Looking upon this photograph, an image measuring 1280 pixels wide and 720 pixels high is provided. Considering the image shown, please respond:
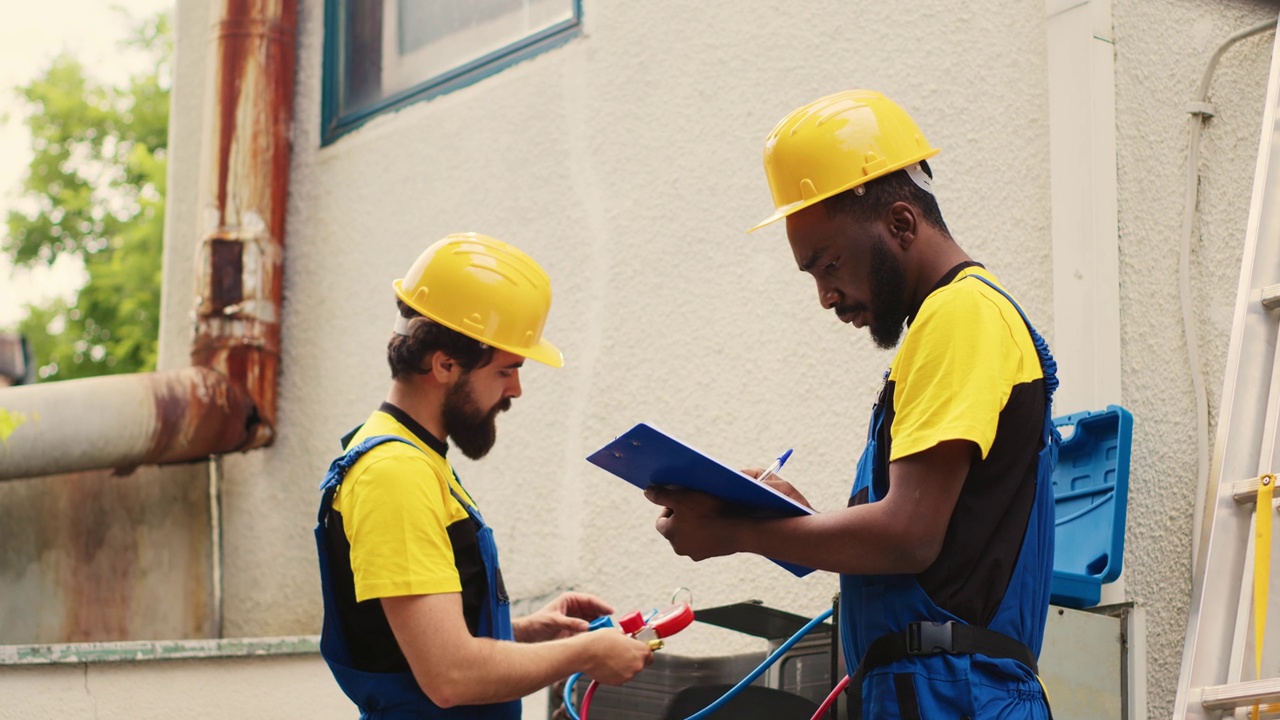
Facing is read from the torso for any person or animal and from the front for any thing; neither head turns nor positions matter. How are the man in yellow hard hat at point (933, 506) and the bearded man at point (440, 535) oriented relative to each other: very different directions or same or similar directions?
very different directions

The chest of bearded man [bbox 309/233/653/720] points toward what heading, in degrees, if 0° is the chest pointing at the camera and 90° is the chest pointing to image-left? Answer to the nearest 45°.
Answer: approximately 270°

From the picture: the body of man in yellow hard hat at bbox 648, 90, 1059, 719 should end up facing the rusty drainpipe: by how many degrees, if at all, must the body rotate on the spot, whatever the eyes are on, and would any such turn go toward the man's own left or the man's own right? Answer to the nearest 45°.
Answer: approximately 45° to the man's own right

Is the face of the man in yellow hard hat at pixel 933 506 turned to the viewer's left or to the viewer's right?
to the viewer's left

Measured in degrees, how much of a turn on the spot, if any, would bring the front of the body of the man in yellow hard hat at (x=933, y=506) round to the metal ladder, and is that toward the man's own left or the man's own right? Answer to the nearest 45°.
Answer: approximately 135° to the man's own right

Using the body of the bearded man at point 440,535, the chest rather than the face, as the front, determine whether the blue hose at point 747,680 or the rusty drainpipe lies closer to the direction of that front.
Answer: the blue hose

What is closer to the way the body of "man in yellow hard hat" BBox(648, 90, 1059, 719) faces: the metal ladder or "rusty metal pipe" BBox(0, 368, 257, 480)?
the rusty metal pipe

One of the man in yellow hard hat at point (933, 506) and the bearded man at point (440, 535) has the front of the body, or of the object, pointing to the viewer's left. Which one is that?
the man in yellow hard hat

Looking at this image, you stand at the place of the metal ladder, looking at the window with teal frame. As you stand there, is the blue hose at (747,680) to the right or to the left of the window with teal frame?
left

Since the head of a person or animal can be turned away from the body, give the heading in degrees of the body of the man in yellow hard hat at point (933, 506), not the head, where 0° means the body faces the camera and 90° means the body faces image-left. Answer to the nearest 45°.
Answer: approximately 90°

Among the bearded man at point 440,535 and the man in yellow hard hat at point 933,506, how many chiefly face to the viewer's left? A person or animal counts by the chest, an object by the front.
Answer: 1
